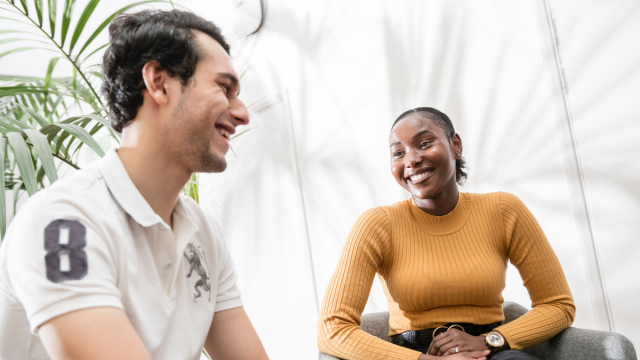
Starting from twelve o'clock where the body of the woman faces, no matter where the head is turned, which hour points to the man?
The man is roughly at 1 o'clock from the woman.

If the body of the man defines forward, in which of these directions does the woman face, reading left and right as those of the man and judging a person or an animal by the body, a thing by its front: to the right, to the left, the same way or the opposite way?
to the right

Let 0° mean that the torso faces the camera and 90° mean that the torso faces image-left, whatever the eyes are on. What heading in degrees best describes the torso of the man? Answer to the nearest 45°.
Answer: approximately 315°

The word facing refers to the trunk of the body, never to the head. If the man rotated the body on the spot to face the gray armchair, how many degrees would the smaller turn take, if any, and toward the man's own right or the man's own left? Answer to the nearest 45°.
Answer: approximately 45° to the man's own left

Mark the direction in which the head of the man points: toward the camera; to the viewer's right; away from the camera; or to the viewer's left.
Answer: to the viewer's right

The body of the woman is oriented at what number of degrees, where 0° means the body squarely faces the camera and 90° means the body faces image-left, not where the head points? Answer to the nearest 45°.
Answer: approximately 0°
